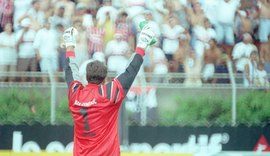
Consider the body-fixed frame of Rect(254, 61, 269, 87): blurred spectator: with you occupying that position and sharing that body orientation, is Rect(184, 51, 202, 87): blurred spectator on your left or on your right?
on your right

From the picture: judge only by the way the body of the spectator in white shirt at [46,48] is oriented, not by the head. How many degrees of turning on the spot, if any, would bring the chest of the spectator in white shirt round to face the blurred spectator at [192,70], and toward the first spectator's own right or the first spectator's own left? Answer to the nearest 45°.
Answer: approximately 90° to the first spectator's own left

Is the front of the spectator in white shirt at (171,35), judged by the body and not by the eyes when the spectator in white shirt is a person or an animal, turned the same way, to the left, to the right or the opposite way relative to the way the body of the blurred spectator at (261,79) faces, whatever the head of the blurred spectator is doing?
the same way

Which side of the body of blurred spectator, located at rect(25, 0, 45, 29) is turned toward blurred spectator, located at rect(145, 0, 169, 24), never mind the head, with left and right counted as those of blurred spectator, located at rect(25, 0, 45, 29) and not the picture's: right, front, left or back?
left

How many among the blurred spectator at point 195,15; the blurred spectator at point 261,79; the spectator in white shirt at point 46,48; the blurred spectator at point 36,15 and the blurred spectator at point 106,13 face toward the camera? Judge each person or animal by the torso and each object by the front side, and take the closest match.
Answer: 5

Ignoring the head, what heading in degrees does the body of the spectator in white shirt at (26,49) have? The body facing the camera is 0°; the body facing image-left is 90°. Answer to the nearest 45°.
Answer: approximately 0°

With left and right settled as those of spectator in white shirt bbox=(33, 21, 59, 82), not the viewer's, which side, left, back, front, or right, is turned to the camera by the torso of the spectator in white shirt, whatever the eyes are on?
front

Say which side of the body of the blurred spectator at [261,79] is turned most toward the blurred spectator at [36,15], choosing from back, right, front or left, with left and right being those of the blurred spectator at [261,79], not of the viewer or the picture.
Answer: right

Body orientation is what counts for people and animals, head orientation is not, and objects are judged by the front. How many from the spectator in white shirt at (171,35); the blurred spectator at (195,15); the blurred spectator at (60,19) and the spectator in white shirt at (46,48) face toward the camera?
4

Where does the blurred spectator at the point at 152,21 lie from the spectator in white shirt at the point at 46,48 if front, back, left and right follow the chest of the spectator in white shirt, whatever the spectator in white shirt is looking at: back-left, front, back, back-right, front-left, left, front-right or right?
left

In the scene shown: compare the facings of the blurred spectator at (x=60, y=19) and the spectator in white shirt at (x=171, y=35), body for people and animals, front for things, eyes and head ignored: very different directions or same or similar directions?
same or similar directions

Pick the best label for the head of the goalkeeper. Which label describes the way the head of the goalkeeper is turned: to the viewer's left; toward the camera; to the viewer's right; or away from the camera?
away from the camera

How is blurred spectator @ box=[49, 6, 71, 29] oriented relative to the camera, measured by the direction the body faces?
toward the camera

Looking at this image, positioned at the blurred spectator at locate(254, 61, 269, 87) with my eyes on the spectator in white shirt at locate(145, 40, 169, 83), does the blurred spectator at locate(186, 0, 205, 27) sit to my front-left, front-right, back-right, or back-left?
front-right

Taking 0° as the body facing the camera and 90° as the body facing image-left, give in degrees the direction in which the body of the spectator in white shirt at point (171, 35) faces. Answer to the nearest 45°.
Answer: approximately 0°

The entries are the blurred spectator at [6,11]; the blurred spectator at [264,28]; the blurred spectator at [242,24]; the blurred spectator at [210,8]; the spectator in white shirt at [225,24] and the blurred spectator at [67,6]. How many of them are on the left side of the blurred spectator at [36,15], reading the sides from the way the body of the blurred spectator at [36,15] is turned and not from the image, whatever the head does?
5

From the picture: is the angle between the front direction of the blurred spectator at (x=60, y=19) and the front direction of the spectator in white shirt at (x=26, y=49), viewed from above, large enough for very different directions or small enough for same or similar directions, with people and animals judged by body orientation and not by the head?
same or similar directions
